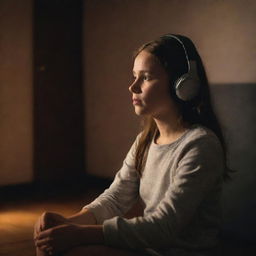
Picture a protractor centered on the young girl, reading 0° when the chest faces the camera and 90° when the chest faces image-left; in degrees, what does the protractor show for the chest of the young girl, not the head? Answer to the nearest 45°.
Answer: approximately 45°
